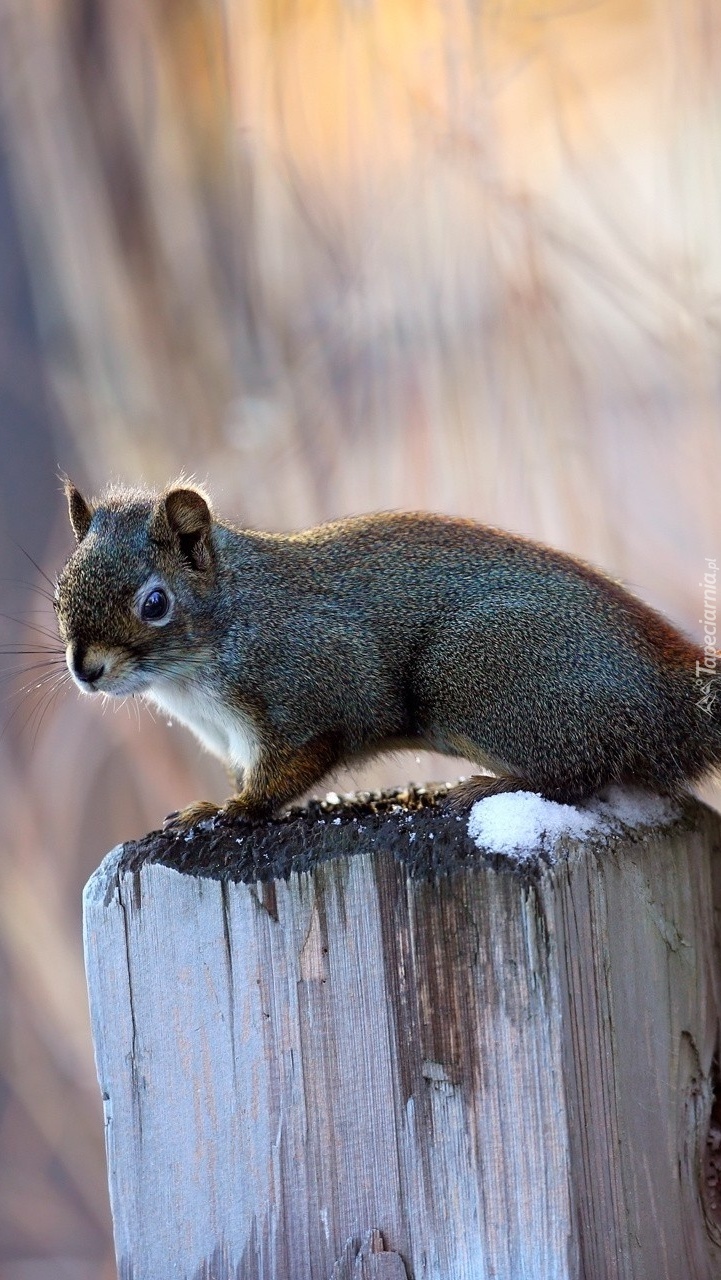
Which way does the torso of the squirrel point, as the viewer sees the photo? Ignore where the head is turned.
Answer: to the viewer's left
